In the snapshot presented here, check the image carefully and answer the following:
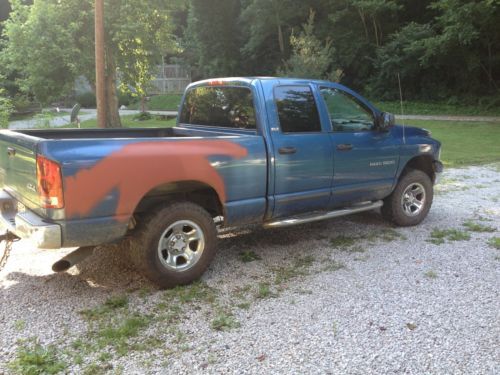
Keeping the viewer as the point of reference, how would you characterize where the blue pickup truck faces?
facing away from the viewer and to the right of the viewer

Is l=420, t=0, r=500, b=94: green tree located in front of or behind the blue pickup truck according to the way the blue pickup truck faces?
in front

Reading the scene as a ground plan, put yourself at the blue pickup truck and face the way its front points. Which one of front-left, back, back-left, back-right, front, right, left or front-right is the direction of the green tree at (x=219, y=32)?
front-left

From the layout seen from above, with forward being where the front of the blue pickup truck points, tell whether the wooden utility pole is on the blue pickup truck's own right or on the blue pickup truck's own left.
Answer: on the blue pickup truck's own left
